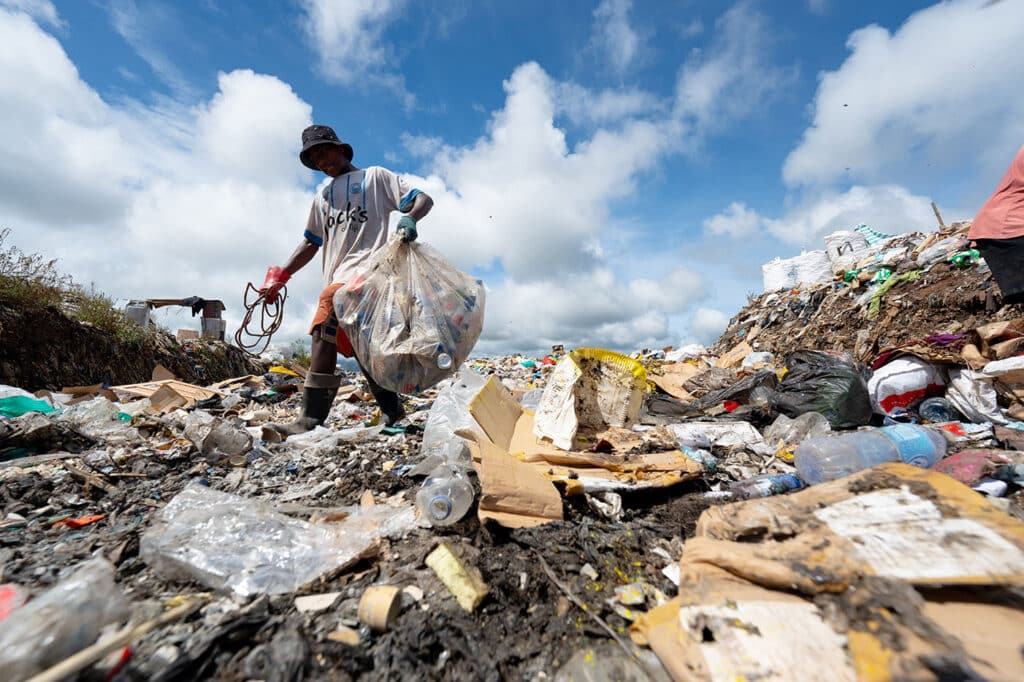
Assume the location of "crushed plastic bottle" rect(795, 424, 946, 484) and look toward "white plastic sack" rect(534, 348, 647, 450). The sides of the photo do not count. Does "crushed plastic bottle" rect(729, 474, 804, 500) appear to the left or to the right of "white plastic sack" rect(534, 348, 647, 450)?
left

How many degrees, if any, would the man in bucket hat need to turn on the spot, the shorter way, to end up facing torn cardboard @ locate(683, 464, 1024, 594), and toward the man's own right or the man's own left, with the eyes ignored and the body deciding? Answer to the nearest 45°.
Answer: approximately 90° to the man's own left

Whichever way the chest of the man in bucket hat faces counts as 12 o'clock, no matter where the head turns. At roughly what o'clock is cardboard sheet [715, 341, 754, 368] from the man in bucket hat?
The cardboard sheet is roughly at 7 o'clock from the man in bucket hat.

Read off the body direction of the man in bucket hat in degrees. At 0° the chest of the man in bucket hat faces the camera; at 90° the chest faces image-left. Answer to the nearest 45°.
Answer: approximately 45°

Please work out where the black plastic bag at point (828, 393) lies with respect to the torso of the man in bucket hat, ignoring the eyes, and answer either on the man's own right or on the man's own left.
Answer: on the man's own left

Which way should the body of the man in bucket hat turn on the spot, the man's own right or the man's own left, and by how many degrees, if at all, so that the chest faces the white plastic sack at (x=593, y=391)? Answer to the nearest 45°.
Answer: approximately 135° to the man's own left

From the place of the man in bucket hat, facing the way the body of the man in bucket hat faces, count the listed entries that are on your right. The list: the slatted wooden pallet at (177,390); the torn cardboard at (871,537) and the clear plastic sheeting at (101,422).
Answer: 2

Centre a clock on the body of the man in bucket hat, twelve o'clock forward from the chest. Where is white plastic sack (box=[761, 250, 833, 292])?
The white plastic sack is roughly at 7 o'clock from the man in bucket hat.

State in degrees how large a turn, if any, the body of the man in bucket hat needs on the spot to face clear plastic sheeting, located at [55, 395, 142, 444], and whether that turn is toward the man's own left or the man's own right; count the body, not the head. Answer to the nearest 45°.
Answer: approximately 90° to the man's own right

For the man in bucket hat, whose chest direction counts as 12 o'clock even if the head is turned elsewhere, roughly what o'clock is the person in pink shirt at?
The person in pink shirt is roughly at 8 o'clock from the man in bucket hat.

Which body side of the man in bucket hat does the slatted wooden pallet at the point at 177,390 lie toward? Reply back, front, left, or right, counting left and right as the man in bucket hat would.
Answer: right
